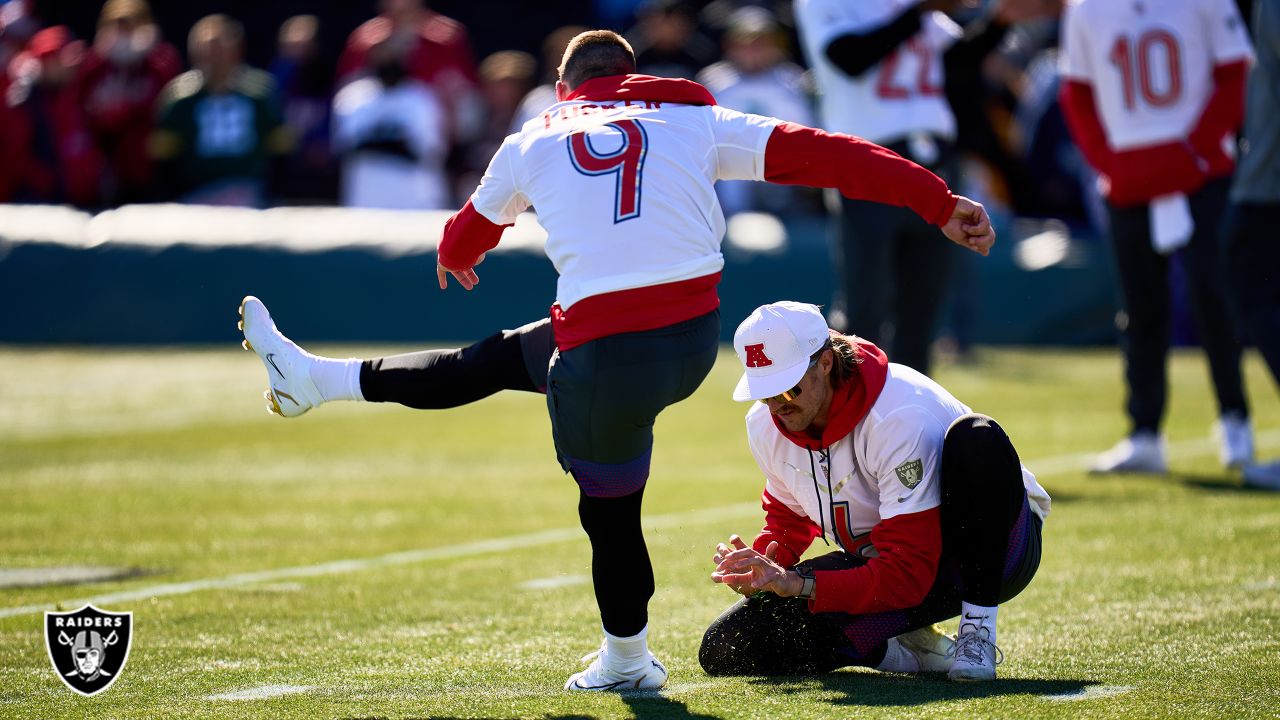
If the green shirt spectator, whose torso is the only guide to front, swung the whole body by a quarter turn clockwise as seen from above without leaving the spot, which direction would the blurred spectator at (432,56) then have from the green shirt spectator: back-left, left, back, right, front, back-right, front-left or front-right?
back

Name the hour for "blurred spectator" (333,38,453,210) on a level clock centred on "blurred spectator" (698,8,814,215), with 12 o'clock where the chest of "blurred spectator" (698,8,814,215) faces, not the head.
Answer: "blurred spectator" (333,38,453,210) is roughly at 4 o'clock from "blurred spectator" (698,8,814,215).

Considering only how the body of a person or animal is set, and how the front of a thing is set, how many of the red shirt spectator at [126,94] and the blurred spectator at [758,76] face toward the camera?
2

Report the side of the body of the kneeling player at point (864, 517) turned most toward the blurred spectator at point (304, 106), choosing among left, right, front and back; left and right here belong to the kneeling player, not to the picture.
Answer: right

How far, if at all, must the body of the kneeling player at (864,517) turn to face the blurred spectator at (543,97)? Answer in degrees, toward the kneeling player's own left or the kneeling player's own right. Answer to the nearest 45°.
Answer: approximately 135° to the kneeling player's own right

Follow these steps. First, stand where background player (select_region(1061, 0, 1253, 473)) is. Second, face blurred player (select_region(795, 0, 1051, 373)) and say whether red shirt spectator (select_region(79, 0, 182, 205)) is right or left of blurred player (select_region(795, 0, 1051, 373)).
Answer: right

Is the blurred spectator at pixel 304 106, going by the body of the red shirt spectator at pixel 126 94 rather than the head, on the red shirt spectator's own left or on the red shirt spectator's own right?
on the red shirt spectator's own left
